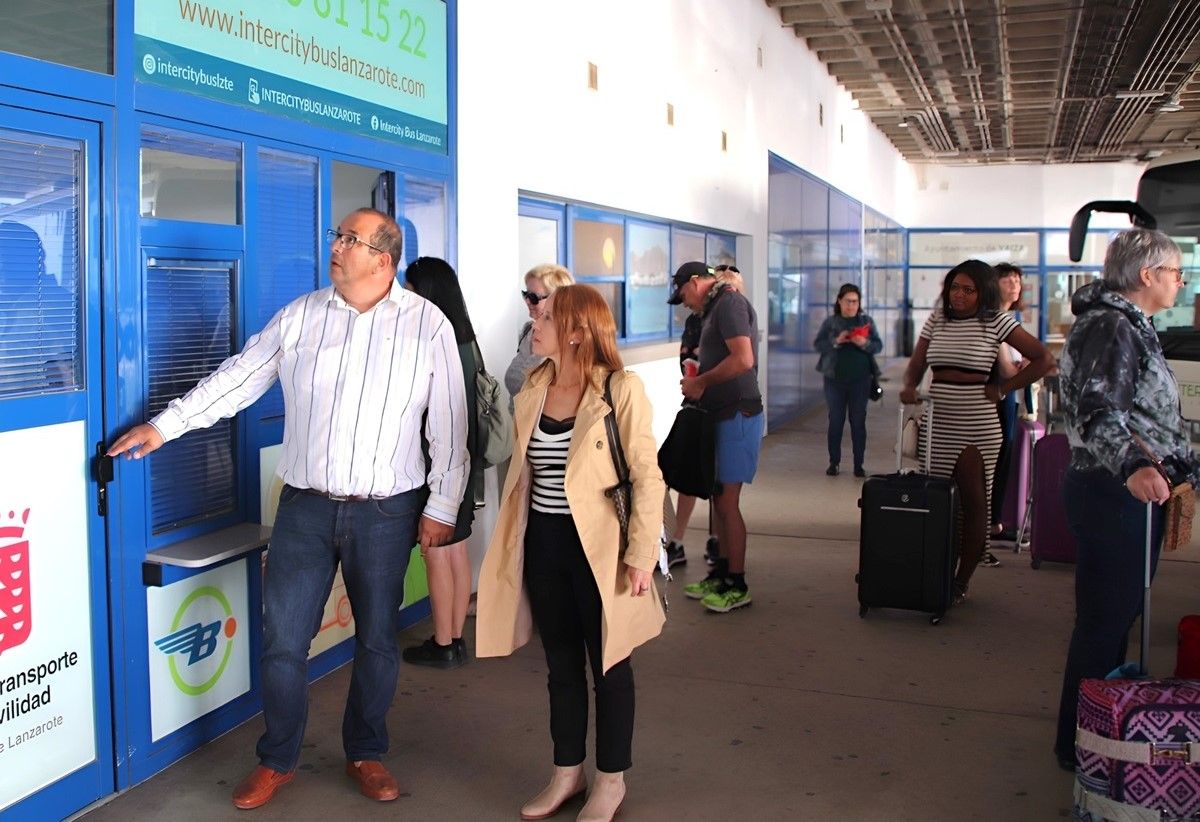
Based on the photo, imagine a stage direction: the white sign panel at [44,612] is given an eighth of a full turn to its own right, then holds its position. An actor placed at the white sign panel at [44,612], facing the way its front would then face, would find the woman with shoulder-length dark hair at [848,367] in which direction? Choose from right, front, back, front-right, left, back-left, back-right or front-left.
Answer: back-left

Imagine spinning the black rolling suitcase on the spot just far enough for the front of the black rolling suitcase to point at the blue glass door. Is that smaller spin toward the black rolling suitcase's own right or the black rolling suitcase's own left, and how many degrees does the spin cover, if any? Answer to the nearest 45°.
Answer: approximately 45° to the black rolling suitcase's own right

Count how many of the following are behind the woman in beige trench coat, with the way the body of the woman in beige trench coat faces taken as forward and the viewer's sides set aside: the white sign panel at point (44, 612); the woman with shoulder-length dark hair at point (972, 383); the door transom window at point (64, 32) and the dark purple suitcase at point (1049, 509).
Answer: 2
